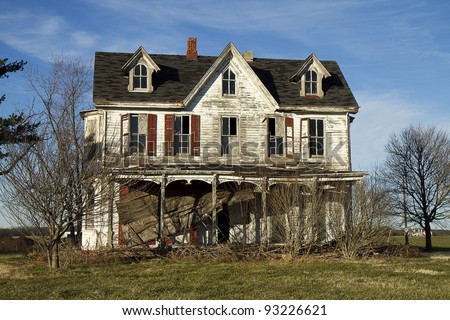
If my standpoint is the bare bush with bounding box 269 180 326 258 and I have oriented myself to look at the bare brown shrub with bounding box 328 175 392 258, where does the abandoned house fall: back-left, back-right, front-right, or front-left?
back-left

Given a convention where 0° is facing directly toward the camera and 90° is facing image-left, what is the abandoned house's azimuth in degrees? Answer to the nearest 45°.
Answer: approximately 0°

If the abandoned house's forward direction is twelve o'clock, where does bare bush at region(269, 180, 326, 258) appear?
The bare bush is roughly at 11 o'clock from the abandoned house.

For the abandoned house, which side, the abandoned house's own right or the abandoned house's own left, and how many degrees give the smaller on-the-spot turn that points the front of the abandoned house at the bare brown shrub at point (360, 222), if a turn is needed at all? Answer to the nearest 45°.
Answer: approximately 45° to the abandoned house's own left
